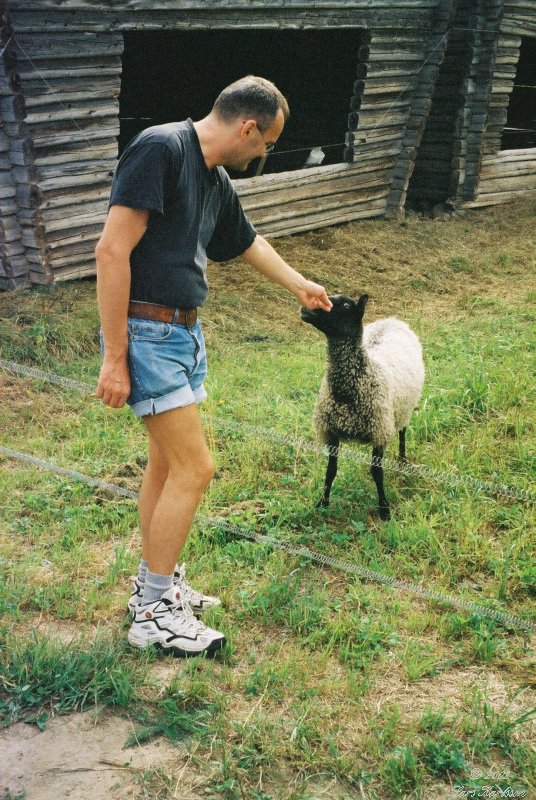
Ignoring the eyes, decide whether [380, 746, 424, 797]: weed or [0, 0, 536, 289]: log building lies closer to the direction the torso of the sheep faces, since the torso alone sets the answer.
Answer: the weed

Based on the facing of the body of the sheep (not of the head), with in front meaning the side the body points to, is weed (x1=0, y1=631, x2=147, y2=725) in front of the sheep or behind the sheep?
in front

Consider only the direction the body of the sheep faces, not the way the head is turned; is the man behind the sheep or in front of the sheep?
in front

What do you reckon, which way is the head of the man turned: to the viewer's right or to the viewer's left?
to the viewer's right

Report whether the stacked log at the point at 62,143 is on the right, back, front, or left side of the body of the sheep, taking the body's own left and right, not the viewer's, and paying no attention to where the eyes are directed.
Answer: right

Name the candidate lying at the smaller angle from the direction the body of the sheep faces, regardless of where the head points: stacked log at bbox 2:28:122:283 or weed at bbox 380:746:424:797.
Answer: the weed

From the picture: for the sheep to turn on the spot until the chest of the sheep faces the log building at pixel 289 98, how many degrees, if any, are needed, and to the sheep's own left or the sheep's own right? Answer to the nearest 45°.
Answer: approximately 135° to the sheep's own right

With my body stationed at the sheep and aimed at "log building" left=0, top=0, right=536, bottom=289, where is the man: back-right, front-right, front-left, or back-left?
back-left

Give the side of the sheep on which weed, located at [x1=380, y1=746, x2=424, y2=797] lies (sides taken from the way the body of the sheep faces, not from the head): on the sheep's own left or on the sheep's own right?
on the sheep's own left

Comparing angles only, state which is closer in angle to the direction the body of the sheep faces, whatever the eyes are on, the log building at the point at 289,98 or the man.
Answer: the man
